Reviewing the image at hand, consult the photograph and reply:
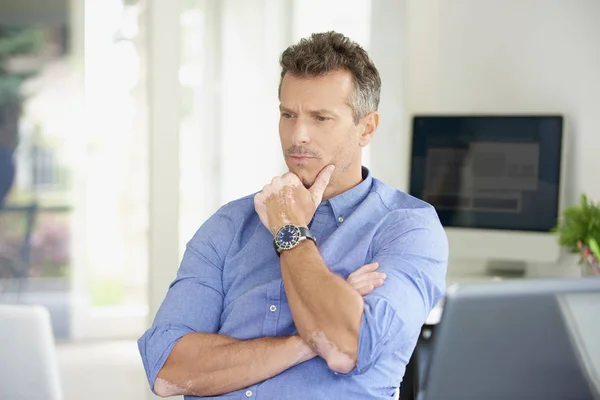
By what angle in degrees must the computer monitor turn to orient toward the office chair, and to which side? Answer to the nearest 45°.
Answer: approximately 45° to its right

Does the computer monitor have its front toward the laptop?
yes

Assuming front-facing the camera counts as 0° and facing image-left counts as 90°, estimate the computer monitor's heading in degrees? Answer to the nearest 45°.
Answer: approximately 0°

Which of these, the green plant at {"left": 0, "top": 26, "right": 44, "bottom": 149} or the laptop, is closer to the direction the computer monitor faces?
the laptop

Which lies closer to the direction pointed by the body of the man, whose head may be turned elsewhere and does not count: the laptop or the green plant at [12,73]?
the laptop

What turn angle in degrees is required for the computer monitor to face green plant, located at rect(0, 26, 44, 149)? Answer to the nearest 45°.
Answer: approximately 90° to its right

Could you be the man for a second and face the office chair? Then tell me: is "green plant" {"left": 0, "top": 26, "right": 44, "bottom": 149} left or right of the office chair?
right

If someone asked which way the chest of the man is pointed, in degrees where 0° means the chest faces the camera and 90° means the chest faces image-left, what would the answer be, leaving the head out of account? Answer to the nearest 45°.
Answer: approximately 45°
